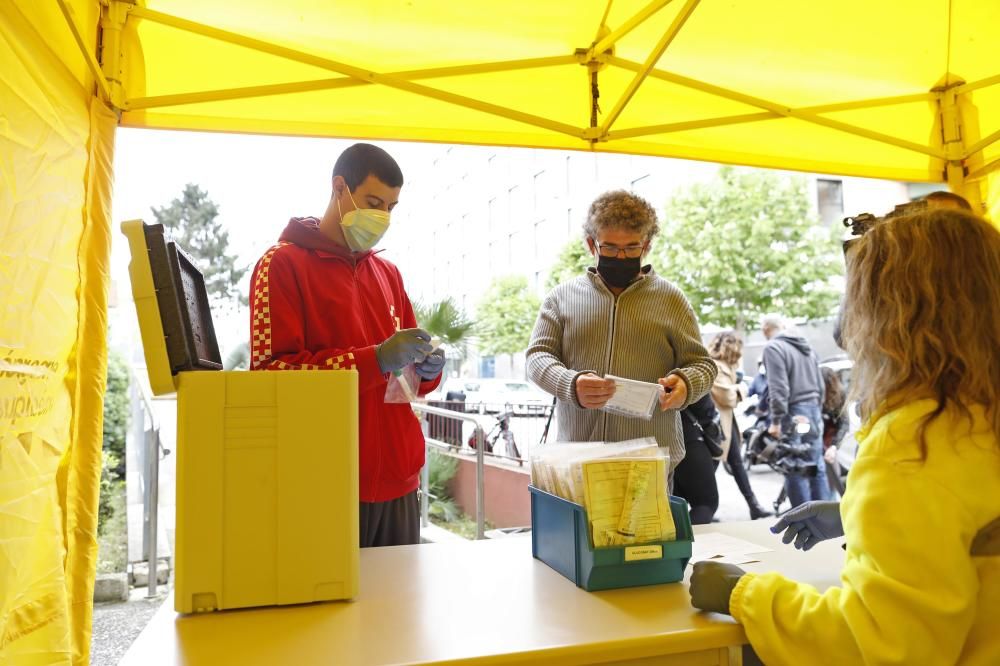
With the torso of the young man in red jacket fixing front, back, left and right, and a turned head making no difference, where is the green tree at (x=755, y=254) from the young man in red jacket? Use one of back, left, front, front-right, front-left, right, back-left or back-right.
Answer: left

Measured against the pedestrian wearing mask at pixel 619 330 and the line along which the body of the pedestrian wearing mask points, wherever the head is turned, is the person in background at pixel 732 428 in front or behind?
behind

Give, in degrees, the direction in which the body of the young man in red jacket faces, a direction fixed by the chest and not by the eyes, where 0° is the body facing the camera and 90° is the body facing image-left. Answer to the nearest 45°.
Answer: approximately 315°

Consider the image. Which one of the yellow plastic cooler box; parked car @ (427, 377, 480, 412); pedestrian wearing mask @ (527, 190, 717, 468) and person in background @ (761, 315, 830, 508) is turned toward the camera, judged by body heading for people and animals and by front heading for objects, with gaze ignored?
the pedestrian wearing mask

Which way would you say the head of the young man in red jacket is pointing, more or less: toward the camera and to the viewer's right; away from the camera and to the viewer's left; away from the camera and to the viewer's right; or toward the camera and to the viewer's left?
toward the camera and to the viewer's right

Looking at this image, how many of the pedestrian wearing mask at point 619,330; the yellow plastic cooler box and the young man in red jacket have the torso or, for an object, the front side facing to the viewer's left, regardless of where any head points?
0

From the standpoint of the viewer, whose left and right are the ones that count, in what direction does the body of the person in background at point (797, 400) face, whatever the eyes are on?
facing away from the viewer and to the left of the viewer

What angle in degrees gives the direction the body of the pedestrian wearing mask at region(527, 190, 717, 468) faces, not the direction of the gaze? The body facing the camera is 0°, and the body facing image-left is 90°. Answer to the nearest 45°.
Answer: approximately 0°
